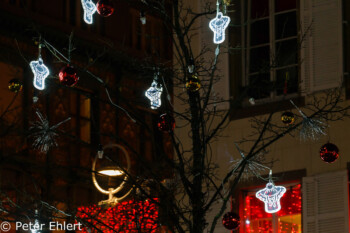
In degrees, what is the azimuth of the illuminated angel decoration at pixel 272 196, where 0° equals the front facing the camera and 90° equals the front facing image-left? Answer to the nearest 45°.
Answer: approximately 0°

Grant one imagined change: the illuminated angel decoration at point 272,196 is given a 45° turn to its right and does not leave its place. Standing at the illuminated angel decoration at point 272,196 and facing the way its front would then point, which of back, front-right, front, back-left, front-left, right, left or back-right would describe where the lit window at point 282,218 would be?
back-right

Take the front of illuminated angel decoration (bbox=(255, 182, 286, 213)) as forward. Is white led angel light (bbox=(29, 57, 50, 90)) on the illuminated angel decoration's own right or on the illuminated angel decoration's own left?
on the illuminated angel decoration's own right

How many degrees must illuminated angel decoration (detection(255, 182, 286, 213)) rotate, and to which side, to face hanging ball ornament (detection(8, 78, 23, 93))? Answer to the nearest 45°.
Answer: approximately 90° to its right

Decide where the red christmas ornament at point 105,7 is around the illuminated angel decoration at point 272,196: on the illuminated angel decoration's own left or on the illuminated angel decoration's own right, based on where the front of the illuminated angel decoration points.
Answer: on the illuminated angel decoration's own right
